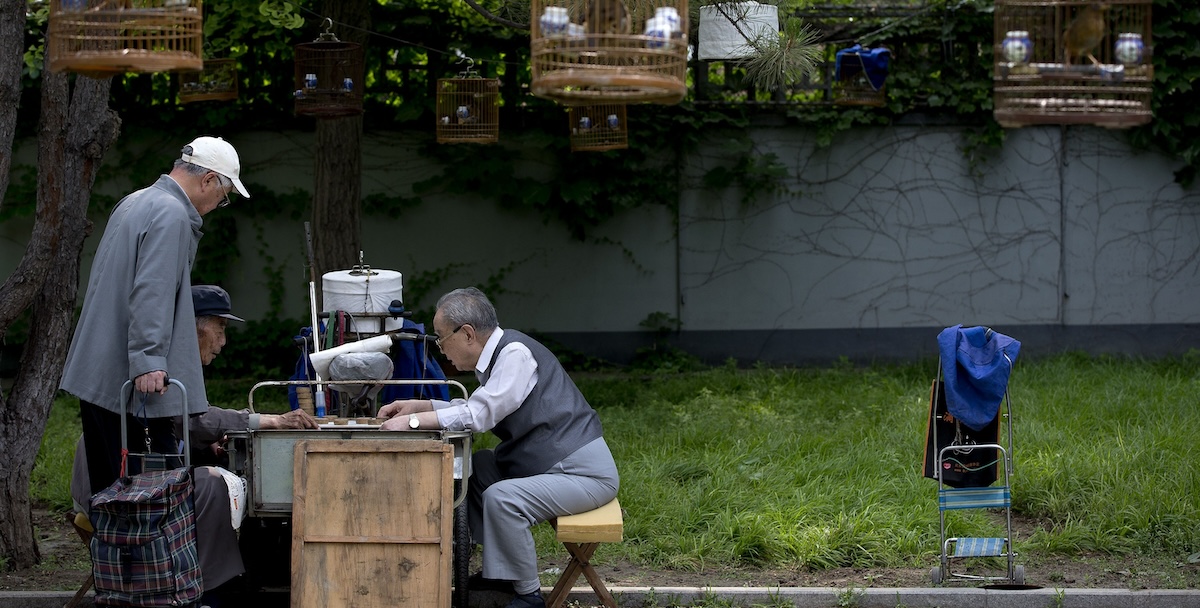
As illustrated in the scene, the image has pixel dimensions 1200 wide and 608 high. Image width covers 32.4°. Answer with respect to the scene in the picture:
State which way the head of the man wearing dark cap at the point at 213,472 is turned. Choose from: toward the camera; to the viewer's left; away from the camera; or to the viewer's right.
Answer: to the viewer's right

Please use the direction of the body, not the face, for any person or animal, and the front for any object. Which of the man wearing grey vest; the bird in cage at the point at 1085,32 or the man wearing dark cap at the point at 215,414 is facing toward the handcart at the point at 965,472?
the man wearing dark cap

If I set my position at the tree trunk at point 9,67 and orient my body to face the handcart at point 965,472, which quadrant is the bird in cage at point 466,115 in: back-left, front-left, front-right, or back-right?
front-left

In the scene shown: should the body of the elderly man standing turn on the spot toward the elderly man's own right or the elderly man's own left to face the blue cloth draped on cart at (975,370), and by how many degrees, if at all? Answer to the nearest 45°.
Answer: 0° — they already face it

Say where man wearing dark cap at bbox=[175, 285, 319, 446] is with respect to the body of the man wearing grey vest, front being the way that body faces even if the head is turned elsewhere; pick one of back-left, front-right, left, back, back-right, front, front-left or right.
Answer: front

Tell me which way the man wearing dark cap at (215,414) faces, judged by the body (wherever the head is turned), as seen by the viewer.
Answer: to the viewer's right

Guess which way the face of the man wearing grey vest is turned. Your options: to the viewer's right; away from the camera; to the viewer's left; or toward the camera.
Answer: to the viewer's left

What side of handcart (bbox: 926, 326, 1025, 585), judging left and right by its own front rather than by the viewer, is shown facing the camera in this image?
front

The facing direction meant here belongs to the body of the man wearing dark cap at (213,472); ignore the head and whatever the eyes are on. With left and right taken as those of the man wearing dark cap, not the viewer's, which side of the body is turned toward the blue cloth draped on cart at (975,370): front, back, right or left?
front

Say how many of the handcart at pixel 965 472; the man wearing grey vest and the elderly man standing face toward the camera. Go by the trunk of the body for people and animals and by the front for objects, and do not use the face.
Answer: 1

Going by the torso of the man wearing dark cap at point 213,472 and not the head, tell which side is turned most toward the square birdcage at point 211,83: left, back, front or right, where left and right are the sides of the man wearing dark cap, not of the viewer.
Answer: left

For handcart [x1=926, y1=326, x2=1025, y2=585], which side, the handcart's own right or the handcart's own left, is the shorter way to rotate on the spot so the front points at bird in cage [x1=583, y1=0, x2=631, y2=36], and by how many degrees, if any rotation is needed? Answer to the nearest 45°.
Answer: approximately 45° to the handcart's own right

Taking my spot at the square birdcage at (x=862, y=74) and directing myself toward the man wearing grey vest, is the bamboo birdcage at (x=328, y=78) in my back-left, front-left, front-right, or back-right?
front-right

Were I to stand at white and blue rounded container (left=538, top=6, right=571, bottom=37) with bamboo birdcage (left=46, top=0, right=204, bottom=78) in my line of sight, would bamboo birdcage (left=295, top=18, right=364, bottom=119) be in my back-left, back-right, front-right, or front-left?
front-right
